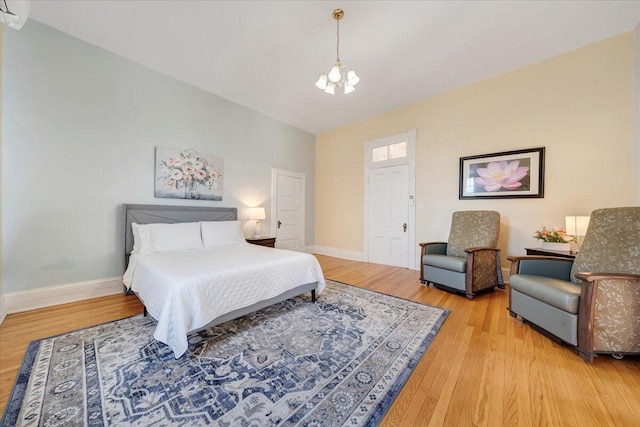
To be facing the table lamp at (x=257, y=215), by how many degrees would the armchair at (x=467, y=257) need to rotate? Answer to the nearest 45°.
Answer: approximately 45° to its right

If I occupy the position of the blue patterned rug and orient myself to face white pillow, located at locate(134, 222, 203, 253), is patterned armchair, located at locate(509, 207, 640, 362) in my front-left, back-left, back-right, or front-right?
back-right

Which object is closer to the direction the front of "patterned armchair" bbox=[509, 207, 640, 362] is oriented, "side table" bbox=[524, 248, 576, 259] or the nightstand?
the nightstand

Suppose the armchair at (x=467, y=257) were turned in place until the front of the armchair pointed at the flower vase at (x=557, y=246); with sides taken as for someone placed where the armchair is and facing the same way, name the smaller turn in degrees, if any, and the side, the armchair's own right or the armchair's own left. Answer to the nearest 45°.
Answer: approximately 135° to the armchair's own left

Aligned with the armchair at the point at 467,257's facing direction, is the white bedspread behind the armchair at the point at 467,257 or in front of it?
in front

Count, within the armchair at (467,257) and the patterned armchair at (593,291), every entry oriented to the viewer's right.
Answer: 0

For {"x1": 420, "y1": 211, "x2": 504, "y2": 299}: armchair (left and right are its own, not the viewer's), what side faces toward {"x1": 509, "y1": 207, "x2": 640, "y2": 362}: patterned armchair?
left

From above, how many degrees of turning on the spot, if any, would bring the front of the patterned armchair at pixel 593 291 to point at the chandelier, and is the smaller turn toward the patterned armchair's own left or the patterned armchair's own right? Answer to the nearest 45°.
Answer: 0° — it already faces it

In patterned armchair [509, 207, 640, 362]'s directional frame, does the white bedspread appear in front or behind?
in front

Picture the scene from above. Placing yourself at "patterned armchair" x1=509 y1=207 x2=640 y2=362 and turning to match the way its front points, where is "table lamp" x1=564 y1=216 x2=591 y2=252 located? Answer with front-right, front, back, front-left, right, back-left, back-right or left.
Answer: back-right

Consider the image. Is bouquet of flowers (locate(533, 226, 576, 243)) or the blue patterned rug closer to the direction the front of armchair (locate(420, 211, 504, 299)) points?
the blue patterned rug

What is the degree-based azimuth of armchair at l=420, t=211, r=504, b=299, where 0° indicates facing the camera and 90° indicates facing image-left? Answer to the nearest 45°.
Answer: approximately 45°

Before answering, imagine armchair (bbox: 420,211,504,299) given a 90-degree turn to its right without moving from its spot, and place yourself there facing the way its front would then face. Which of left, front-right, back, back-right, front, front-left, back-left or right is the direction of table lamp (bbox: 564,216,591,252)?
back-right

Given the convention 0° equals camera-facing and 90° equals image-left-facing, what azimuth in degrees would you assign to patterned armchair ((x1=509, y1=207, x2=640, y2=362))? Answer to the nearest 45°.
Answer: approximately 45°
